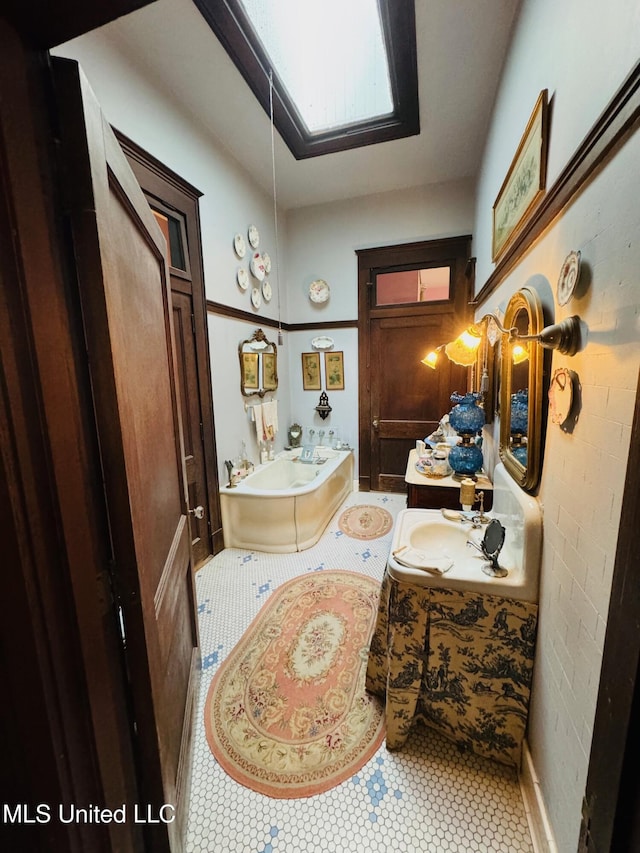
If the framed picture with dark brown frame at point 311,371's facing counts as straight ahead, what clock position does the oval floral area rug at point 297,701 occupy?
The oval floral area rug is roughly at 12 o'clock from the framed picture with dark brown frame.

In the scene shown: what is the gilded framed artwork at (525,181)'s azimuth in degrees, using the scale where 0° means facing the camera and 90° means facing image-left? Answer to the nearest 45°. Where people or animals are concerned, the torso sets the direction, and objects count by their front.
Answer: approximately 90°

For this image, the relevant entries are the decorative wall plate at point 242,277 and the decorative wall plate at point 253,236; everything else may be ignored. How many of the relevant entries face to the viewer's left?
0

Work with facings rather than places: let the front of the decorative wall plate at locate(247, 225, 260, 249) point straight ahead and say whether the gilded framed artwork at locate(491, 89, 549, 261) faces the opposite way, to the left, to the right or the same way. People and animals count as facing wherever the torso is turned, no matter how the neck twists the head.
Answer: the opposite way

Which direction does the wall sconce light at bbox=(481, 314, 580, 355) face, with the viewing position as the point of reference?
facing to the left of the viewer

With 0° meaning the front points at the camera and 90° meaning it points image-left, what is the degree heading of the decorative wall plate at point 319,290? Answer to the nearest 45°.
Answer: approximately 0°

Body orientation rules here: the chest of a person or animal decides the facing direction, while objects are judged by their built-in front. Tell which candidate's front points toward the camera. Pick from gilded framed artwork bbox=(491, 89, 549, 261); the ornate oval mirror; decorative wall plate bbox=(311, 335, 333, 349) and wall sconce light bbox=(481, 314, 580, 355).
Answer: the decorative wall plate

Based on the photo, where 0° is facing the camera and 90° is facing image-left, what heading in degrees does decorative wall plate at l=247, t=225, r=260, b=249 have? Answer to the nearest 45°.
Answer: approximately 315°

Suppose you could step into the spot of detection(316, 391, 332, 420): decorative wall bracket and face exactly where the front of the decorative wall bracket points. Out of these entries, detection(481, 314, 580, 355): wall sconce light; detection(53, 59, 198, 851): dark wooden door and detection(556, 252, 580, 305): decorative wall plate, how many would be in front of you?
3

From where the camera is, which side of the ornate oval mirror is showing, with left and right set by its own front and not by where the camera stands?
left
